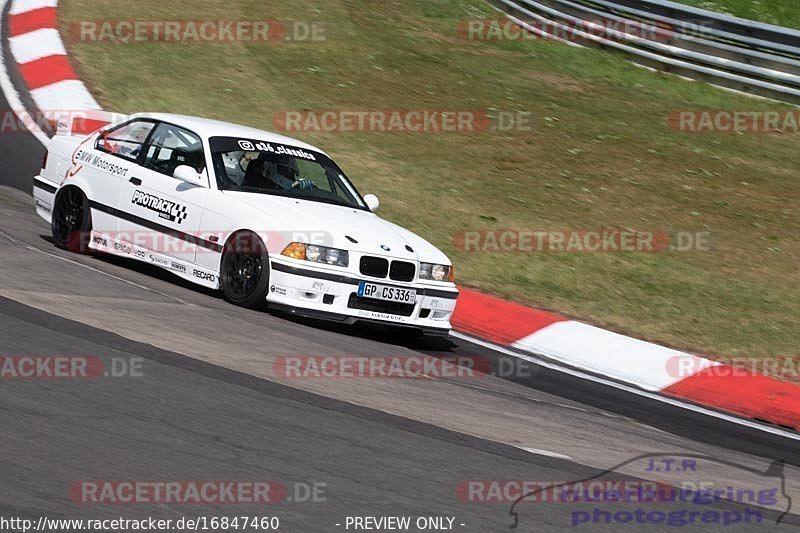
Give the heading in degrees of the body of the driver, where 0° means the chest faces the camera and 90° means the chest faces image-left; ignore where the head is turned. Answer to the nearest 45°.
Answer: approximately 315°

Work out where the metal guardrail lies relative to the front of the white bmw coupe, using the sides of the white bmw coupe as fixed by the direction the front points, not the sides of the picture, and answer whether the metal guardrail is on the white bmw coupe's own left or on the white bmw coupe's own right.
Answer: on the white bmw coupe's own left

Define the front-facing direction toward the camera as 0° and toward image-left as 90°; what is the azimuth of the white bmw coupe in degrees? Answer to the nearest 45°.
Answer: approximately 315°

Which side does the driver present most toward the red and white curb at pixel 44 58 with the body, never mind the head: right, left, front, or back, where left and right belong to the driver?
back

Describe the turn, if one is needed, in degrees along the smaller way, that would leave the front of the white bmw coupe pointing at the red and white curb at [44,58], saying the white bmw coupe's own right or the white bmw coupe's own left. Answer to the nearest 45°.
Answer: approximately 135° to the white bmw coupe's own left
